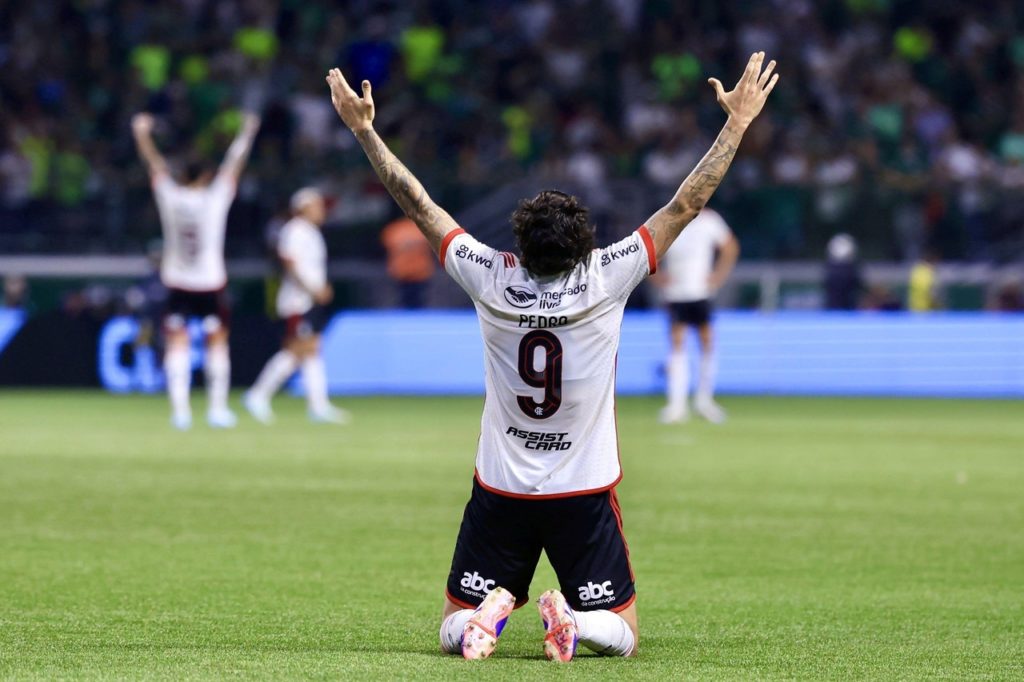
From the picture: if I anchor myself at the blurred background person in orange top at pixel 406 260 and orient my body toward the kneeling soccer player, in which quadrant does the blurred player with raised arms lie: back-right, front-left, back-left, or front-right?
front-right

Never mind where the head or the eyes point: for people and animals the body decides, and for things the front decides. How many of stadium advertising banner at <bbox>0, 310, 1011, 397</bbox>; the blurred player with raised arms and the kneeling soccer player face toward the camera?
1

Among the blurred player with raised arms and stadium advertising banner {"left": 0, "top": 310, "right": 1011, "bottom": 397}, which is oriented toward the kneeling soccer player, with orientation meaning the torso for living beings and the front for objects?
the stadium advertising banner

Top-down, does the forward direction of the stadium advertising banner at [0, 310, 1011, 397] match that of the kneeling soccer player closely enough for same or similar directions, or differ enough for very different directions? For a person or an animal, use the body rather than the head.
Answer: very different directions

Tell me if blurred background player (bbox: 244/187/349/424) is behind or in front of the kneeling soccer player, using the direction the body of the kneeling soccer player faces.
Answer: in front

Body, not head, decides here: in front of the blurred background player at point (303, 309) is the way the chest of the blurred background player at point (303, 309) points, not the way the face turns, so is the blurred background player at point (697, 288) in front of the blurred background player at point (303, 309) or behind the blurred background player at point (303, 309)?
in front

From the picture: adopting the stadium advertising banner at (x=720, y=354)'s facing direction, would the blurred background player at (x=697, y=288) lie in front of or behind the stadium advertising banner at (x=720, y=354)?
in front

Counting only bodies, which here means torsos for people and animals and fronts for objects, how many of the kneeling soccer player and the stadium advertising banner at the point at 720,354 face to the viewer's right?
0

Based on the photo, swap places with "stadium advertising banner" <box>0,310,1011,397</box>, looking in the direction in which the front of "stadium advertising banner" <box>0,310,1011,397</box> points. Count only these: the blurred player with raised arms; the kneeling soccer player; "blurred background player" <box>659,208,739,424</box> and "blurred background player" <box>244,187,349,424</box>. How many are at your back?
0

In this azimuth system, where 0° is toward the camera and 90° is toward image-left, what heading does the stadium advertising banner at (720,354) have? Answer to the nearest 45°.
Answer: approximately 0°

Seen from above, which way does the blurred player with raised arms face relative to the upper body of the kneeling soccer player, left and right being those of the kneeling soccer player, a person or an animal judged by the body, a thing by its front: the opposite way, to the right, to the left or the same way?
the same way

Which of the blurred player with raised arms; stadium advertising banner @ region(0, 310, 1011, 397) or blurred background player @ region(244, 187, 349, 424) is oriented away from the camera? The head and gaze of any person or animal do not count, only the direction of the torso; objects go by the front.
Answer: the blurred player with raised arms

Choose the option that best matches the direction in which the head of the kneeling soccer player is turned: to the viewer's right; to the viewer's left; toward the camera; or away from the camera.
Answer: away from the camera

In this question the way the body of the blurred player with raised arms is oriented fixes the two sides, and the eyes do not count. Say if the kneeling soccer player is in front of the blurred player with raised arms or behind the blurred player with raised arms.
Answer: behind

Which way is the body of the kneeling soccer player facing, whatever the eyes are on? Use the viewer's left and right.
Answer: facing away from the viewer

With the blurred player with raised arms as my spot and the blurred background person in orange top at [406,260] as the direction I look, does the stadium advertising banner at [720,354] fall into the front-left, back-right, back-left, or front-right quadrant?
front-right

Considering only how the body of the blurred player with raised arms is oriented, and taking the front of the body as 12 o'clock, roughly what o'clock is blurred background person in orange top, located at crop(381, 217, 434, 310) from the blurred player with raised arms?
The blurred background person in orange top is roughly at 1 o'clock from the blurred player with raised arms.

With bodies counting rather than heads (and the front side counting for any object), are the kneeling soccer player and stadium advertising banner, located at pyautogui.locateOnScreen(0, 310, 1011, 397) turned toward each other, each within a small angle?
yes

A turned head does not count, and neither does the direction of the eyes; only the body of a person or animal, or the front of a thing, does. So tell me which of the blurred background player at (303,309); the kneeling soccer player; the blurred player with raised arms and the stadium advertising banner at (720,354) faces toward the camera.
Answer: the stadium advertising banner

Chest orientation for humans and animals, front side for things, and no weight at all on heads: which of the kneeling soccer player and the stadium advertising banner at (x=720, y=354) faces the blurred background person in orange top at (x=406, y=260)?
the kneeling soccer player
